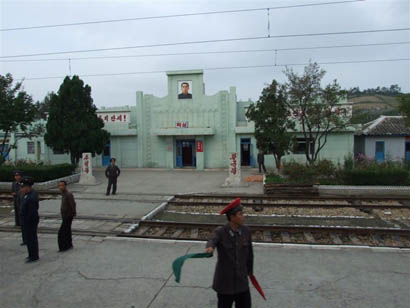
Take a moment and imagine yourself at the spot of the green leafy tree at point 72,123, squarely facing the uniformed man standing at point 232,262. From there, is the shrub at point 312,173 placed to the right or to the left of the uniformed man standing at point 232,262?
left

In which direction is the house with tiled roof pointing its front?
toward the camera

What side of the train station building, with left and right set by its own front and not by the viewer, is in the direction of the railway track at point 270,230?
front

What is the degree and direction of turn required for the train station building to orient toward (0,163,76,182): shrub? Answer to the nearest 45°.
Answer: approximately 45° to its right

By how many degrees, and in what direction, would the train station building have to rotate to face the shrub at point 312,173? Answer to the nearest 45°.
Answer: approximately 45° to its left

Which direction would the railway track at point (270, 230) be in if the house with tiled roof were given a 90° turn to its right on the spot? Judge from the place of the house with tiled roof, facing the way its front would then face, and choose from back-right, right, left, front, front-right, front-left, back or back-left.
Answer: left

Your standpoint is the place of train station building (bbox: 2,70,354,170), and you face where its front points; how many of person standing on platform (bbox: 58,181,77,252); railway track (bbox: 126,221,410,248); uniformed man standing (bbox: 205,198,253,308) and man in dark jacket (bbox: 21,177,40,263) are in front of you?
4

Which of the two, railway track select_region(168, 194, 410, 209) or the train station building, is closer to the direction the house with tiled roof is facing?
the railway track
